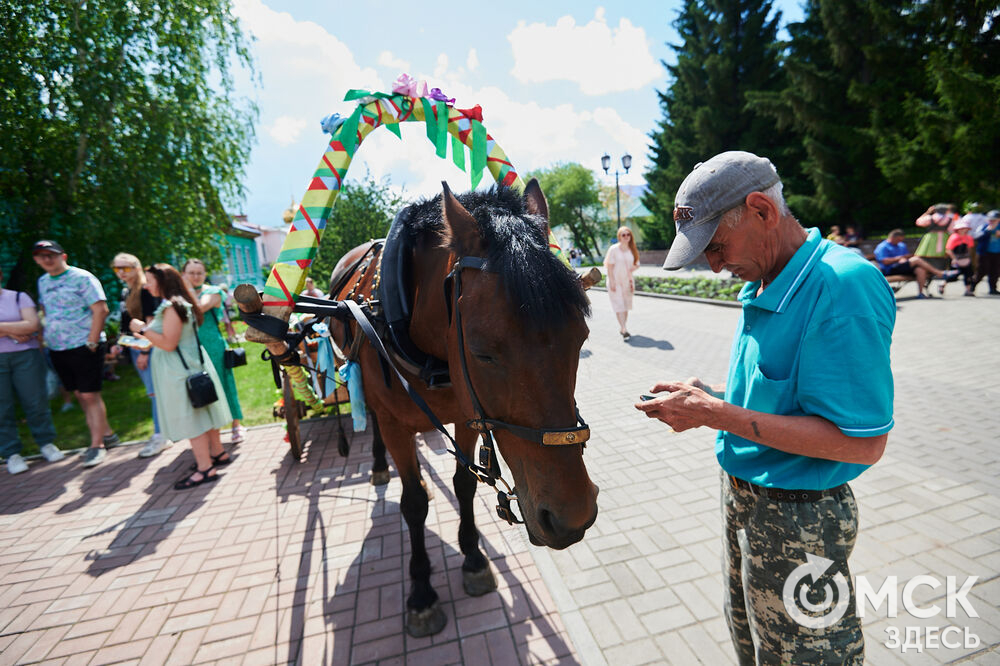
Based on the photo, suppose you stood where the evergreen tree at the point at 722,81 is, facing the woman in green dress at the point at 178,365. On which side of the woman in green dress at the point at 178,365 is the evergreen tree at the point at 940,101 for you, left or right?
left

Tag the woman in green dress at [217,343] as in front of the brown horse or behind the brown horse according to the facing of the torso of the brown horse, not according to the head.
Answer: behind

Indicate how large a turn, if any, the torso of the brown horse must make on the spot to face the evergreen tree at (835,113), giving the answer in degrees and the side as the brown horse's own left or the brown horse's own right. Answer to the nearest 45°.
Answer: approximately 90° to the brown horse's own left

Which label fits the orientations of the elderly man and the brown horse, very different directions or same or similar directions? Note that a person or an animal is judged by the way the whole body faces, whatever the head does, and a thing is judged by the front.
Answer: very different directions

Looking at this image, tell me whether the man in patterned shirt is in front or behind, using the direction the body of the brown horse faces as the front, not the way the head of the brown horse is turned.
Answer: behind

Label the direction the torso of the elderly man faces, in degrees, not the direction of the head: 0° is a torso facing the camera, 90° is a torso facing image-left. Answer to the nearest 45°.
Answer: approximately 90°

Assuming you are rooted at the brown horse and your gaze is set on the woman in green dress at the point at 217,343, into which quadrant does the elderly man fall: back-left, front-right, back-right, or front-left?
back-right
